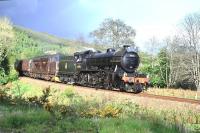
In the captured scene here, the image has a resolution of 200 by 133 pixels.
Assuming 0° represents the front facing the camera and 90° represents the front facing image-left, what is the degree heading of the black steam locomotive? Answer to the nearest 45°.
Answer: approximately 315°
